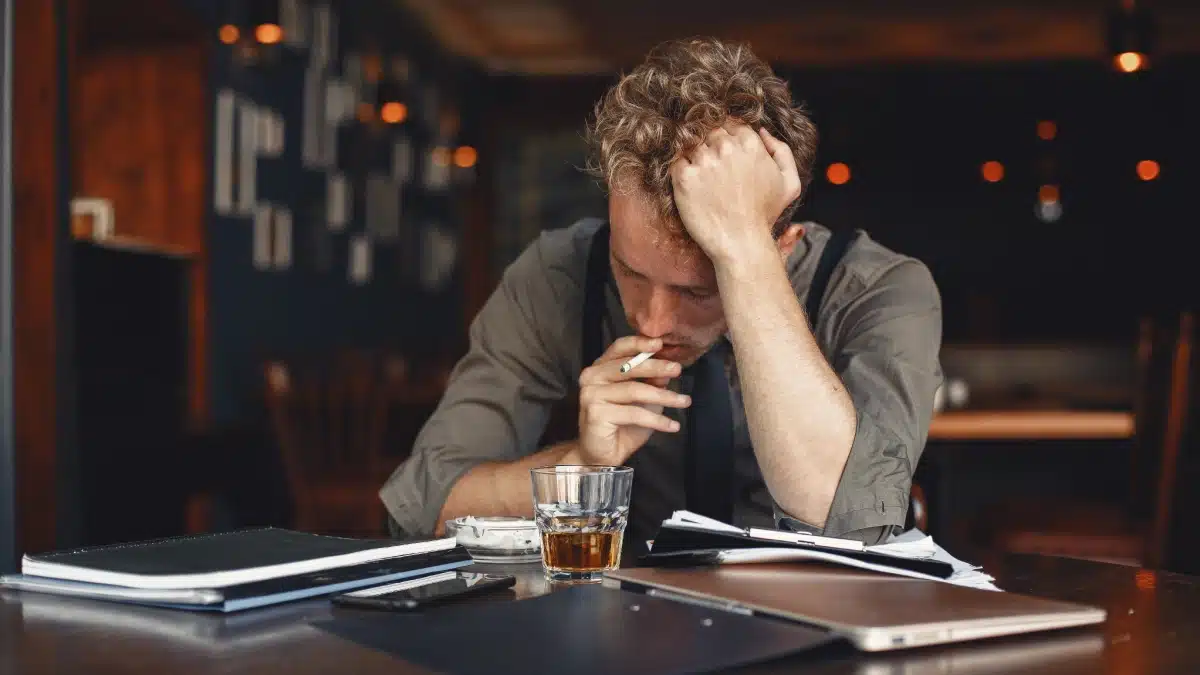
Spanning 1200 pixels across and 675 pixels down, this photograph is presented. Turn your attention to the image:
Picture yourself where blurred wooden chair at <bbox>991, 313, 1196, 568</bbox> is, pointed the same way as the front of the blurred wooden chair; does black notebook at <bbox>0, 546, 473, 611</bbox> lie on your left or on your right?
on your left

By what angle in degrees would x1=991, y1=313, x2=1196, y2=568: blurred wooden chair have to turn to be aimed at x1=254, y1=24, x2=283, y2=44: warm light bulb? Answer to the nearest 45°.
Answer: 0° — it already faces it

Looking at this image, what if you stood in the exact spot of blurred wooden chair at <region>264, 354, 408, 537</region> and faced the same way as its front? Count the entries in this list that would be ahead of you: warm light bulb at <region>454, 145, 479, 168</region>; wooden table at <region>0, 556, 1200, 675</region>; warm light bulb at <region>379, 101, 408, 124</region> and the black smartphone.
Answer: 2

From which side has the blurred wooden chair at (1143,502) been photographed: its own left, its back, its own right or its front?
left

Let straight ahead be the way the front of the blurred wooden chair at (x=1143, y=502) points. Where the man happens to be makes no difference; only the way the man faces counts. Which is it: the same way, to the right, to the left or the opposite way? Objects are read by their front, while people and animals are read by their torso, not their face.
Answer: to the left

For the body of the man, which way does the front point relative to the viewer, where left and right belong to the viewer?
facing the viewer
